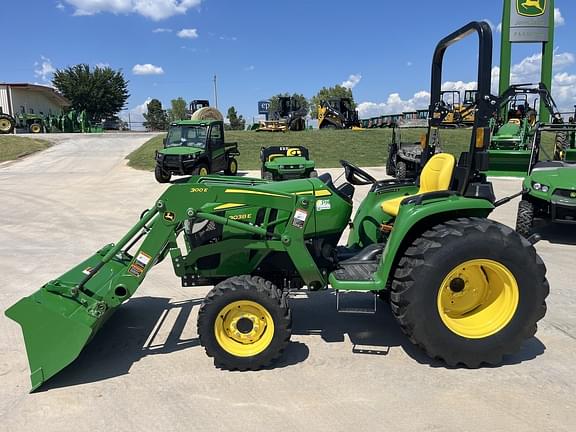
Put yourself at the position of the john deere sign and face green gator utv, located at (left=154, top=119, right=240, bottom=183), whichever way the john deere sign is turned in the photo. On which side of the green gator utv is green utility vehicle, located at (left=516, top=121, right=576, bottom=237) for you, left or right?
left

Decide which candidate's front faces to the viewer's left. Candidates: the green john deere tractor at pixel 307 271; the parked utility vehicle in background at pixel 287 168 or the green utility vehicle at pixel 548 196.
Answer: the green john deere tractor

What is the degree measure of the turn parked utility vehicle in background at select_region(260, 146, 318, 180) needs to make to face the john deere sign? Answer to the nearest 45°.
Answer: approximately 135° to its left

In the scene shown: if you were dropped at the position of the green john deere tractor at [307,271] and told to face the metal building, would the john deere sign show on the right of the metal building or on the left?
right

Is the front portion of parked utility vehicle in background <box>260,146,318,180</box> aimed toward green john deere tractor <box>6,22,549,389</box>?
yes

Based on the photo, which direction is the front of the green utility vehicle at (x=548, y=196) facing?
toward the camera

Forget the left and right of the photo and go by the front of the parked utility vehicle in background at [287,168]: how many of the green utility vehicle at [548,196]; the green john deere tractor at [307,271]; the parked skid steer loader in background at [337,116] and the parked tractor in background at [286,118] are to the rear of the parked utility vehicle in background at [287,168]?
2

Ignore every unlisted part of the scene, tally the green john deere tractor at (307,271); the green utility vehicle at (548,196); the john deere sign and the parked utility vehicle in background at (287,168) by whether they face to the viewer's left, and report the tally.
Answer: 1

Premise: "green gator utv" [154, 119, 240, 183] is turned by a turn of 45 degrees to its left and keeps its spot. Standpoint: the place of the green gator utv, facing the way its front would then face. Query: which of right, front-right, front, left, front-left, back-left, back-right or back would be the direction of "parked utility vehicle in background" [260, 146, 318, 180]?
front-left

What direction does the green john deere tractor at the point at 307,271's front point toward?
to the viewer's left

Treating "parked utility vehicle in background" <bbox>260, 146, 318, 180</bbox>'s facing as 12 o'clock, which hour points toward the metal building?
The metal building is roughly at 5 o'clock from the parked utility vehicle in background.

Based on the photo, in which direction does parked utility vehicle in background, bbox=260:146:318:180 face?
toward the camera
